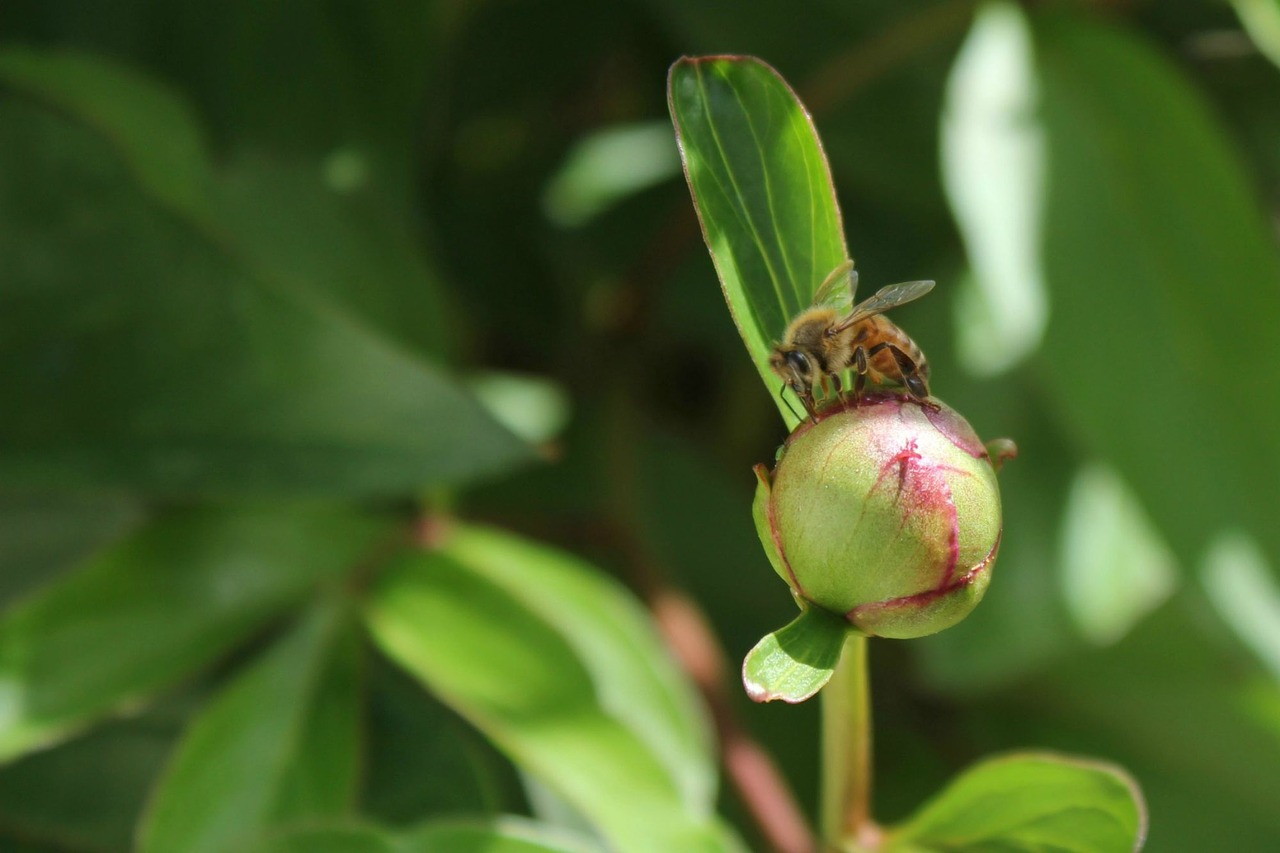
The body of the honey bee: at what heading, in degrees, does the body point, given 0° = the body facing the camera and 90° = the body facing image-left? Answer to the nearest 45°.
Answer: approximately 90°
